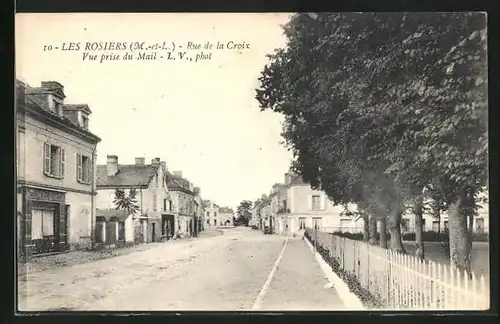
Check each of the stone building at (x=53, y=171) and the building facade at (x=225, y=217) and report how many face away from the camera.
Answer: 0

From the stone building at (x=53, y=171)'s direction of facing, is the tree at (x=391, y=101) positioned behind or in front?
in front

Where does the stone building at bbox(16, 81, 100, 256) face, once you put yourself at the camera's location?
facing the viewer and to the right of the viewer

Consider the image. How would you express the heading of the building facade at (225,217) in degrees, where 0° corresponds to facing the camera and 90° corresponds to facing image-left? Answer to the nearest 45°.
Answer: approximately 0°

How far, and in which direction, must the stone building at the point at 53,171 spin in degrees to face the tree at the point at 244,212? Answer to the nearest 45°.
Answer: approximately 45° to its left

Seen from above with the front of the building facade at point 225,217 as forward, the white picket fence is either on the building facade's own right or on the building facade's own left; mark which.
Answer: on the building facade's own left
